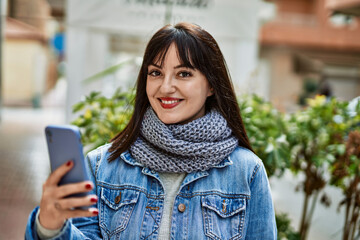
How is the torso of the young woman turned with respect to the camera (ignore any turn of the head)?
toward the camera

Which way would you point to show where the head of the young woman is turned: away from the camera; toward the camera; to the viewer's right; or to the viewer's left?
toward the camera
